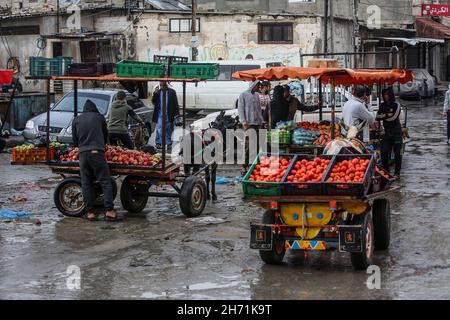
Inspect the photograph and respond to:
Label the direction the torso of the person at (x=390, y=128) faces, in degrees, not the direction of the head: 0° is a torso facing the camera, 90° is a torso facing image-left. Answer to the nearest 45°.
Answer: approximately 45°

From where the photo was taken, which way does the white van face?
to the viewer's left

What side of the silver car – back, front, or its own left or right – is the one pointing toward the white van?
back

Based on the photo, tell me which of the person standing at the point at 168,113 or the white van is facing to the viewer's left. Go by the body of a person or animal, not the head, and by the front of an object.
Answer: the white van

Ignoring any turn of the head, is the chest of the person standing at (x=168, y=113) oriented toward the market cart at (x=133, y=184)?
yes

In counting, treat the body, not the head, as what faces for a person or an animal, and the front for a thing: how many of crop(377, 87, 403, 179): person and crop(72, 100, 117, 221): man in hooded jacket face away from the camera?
1

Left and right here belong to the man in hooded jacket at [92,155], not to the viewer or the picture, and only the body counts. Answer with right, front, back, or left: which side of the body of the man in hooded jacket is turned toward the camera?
back

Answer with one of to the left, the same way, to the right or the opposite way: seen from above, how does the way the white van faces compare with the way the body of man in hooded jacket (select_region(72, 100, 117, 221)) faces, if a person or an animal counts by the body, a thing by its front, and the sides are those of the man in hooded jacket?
to the left
